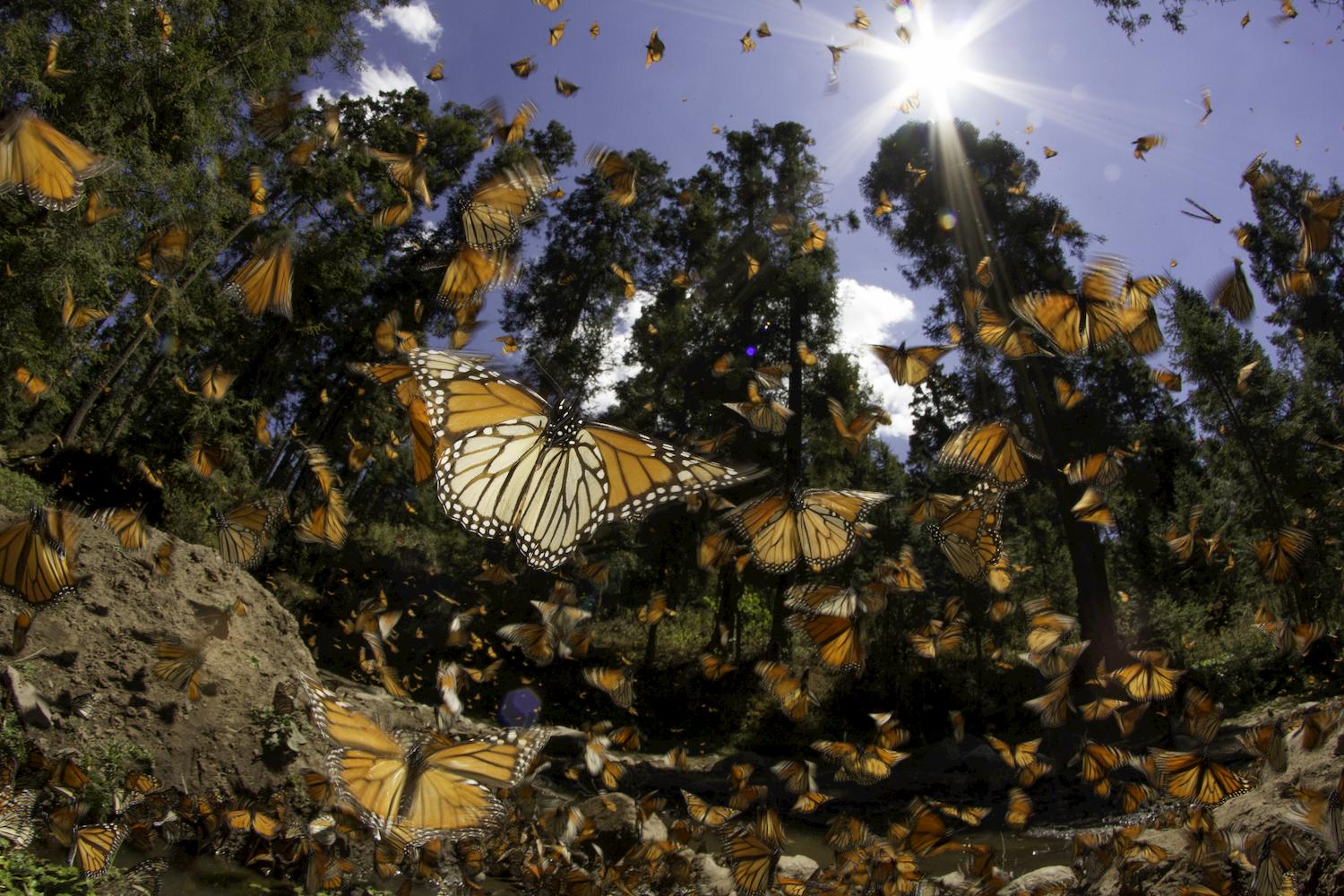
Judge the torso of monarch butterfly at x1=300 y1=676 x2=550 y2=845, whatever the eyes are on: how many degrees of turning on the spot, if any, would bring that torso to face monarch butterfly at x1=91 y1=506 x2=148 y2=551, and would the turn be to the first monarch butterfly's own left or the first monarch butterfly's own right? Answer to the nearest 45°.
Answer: approximately 45° to the first monarch butterfly's own left

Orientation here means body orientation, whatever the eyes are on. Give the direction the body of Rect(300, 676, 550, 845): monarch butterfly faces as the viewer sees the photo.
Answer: away from the camera

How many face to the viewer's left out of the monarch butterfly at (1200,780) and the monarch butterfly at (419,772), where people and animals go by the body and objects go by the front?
0

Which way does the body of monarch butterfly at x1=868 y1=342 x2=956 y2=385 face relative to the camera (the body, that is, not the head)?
away from the camera

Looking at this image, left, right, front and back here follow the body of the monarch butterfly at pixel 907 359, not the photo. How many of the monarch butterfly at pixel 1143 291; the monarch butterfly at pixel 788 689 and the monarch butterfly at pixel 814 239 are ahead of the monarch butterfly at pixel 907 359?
2

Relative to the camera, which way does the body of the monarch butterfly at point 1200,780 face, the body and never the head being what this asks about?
away from the camera

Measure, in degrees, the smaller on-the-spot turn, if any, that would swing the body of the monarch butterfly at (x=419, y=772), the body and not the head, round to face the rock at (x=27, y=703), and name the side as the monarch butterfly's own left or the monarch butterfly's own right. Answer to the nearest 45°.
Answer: approximately 45° to the monarch butterfly's own left

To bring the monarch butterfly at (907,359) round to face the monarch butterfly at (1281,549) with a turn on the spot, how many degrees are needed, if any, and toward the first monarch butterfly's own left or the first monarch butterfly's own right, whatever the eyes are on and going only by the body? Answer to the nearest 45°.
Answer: approximately 45° to the first monarch butterfly's own right
